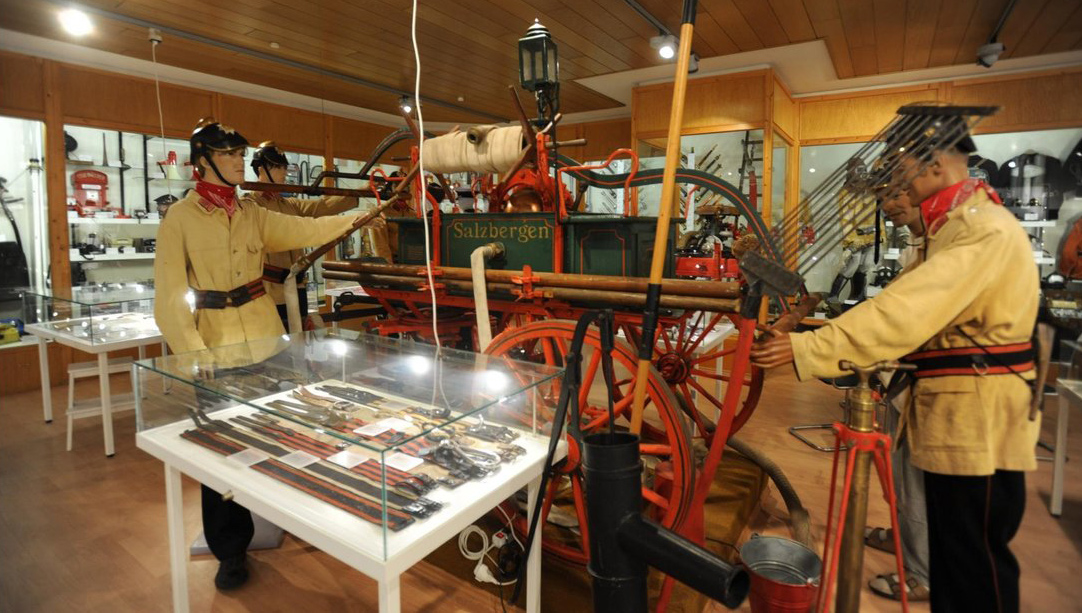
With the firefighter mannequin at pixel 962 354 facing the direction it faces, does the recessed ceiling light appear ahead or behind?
ahead

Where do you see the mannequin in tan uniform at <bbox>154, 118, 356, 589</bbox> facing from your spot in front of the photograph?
facing the viewer and to the right of the viewer

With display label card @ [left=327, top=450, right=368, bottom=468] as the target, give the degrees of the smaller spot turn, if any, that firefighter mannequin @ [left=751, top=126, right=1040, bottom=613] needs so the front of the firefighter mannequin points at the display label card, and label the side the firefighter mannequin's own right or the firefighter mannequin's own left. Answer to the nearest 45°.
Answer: approximately 45° to the firefighter mannequin's own left

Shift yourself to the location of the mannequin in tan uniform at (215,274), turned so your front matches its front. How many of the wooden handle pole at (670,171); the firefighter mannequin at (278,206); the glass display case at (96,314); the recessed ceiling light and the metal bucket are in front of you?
2

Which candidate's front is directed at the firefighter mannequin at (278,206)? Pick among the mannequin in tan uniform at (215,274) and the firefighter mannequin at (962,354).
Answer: the firefighter mannequin at (962,354)

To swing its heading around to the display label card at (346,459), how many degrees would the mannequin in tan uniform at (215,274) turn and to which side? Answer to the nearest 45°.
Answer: approximately 45° to its right

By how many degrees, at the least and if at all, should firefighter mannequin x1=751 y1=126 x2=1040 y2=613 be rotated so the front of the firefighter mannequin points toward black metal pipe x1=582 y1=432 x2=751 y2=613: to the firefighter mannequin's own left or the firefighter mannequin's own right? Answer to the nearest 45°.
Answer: approximately 45° to the firefighter mannequin's own left

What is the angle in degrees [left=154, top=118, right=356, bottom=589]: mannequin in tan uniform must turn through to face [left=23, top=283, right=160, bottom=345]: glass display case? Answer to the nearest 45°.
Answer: approximately 135° to its left

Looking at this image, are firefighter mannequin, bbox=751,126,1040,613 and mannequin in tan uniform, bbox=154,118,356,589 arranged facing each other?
yes

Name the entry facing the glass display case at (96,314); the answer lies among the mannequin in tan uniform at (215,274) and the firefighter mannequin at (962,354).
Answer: the firefighter mannequin

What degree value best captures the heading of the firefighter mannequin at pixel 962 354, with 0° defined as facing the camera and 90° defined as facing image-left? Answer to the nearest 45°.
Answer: approximately 90°

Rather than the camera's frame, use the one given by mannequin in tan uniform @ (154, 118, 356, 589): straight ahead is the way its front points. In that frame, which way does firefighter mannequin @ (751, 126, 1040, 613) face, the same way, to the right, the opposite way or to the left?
the opposite way

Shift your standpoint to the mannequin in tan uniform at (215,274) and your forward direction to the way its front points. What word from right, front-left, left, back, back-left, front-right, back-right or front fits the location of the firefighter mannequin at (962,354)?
front

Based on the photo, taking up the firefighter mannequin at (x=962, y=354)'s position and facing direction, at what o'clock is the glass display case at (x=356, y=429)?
The glass display case is roughly at 11 o'clock from the firefighter mannequin.

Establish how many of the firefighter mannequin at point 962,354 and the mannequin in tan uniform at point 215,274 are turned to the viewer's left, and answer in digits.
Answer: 1

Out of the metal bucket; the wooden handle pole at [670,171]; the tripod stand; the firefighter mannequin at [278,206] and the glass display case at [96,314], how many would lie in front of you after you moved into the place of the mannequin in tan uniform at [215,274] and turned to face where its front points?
3

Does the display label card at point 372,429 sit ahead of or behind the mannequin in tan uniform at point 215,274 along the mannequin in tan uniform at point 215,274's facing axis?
ahead
